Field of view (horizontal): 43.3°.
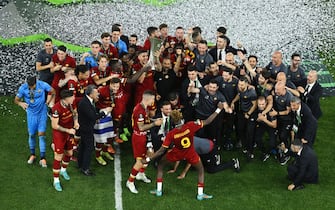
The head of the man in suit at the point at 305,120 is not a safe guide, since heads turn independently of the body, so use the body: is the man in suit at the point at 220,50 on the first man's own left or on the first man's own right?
on the first man's own right

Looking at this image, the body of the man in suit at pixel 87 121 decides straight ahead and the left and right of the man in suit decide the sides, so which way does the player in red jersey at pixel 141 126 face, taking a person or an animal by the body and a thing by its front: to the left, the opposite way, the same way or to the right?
the same way

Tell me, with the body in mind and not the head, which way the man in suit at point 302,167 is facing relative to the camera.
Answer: to the viewer's left

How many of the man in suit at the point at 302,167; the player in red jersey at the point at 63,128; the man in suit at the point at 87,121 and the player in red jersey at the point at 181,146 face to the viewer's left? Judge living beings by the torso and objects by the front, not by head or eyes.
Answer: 1

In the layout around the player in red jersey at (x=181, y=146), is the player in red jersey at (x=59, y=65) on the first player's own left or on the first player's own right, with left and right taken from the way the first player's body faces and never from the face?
on the first player's own left

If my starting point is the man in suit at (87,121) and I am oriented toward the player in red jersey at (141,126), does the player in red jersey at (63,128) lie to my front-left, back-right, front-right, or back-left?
back-right

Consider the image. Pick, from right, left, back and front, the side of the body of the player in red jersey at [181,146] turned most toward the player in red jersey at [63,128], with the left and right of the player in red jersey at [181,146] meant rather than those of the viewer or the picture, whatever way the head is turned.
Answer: left

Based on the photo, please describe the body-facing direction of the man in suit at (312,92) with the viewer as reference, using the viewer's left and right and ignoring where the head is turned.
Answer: facing the viewer and to the left of the viewer

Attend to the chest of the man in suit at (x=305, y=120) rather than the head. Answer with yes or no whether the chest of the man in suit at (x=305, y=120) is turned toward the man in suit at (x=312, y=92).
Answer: no

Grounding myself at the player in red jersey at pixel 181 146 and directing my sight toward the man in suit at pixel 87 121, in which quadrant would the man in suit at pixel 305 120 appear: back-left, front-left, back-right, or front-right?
back-right

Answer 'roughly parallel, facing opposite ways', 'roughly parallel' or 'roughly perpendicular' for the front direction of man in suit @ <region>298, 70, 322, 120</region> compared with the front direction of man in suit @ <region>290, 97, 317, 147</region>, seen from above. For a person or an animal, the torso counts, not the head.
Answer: roughly parallel

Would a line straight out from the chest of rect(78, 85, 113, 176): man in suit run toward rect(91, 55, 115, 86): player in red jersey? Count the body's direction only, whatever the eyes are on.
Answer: no

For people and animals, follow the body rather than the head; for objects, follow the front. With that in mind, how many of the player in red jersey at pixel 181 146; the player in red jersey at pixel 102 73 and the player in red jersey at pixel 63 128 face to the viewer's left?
0

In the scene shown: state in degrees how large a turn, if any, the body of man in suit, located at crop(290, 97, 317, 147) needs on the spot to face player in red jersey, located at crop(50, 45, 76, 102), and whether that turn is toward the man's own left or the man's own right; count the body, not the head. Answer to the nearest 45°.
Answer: approximately 45° to the man's own right
